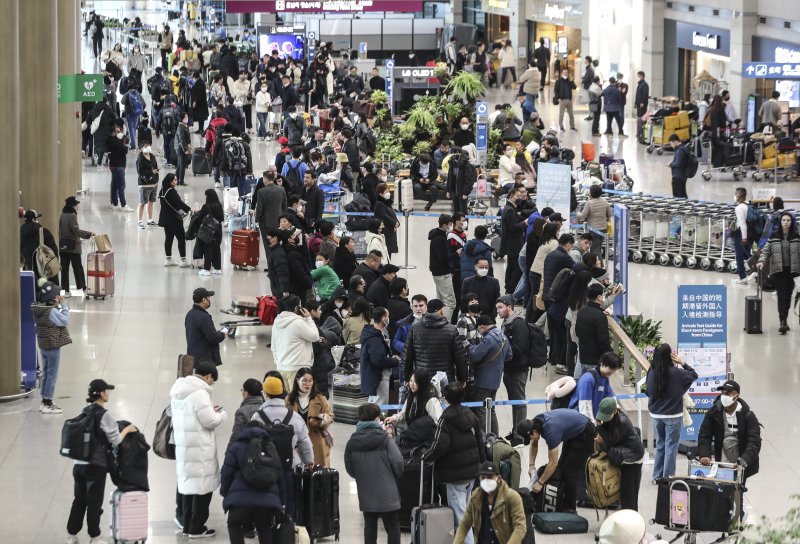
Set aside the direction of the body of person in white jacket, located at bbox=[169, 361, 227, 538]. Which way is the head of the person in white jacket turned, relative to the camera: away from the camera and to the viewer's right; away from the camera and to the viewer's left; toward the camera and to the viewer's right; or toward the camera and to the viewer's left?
away from the camera and to the viewer's right

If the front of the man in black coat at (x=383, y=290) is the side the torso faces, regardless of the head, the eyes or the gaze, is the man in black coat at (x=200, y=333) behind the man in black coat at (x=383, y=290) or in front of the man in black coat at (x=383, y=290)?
behind

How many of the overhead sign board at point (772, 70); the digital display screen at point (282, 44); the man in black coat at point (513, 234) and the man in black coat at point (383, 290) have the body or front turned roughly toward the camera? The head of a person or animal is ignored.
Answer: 2

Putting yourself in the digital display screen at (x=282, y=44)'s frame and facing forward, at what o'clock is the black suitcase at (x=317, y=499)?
The black suitcase is roughly at 12 o'clock from the digital display screen.

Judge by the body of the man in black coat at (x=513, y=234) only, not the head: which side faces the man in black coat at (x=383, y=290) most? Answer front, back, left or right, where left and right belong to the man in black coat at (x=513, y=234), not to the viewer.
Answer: right

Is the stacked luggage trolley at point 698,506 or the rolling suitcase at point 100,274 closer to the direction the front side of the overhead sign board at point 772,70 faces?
the stacked luggage trolley

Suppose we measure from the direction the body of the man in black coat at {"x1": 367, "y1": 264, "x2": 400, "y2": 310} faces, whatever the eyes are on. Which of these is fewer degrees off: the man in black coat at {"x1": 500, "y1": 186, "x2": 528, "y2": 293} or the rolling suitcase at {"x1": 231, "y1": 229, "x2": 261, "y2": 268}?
the man in black coat
